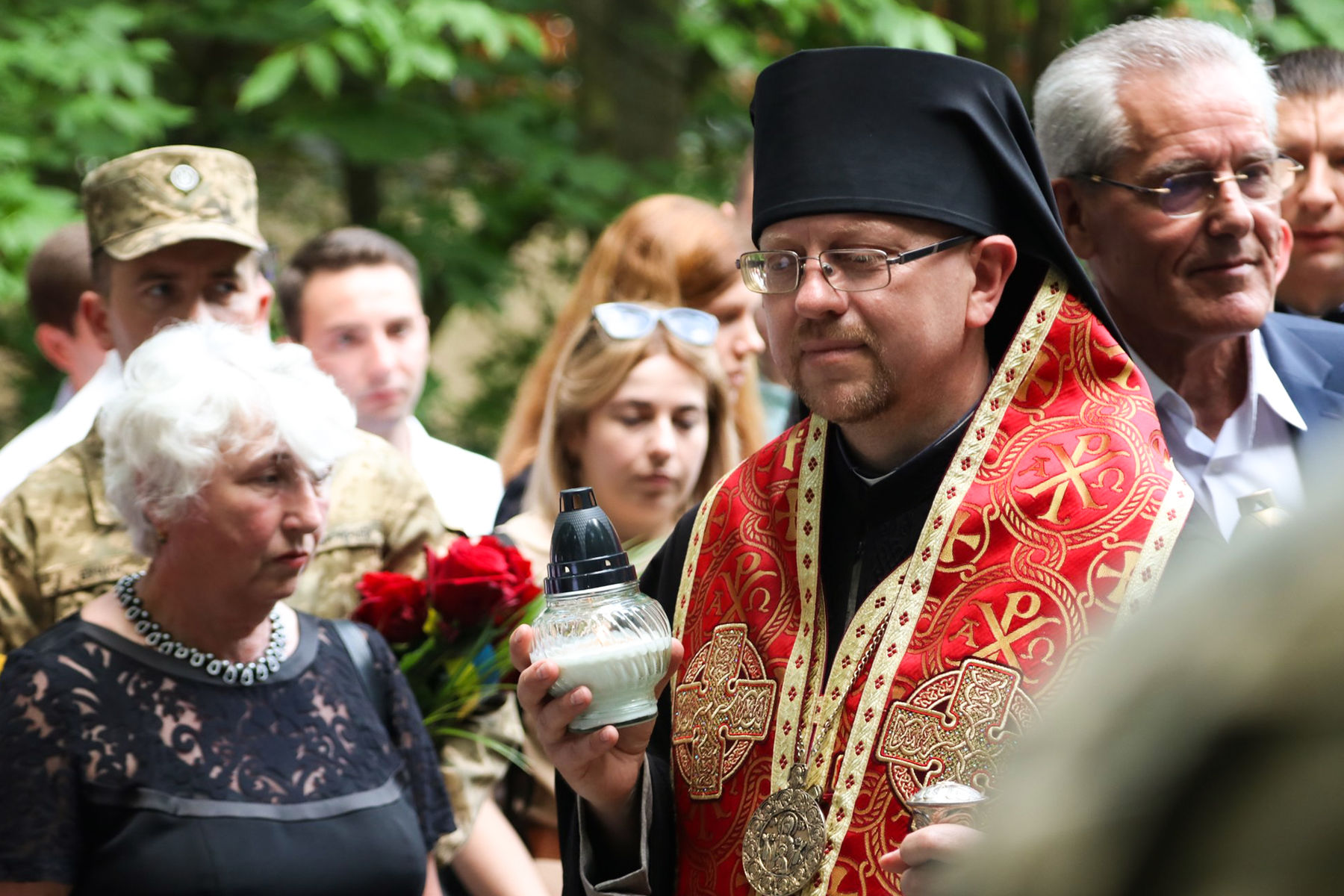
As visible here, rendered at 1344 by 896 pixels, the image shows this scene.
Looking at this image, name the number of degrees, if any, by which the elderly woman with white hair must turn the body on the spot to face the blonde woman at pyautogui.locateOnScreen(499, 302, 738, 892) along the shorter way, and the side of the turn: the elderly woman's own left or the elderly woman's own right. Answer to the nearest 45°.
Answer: approximately 90° to the elderly woman's own left

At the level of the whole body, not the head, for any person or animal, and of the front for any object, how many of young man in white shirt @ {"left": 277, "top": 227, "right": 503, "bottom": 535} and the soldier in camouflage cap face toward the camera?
2

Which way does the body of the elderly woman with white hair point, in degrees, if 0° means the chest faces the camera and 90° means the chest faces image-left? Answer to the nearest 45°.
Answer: approximately 315°

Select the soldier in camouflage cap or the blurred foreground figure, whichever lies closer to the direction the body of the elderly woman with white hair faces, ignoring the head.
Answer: the blurred foreground figure

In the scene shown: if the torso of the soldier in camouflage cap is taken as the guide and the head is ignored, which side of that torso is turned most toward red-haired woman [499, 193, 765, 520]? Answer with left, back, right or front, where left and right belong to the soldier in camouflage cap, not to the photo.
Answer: left

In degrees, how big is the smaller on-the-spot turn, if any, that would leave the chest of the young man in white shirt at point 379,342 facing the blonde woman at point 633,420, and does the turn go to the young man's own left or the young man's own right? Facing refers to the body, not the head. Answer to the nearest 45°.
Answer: approximately 45° to the young man's own left

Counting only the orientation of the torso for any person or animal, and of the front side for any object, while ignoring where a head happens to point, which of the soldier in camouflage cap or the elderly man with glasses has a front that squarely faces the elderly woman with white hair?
the soldier in camouflage cap
